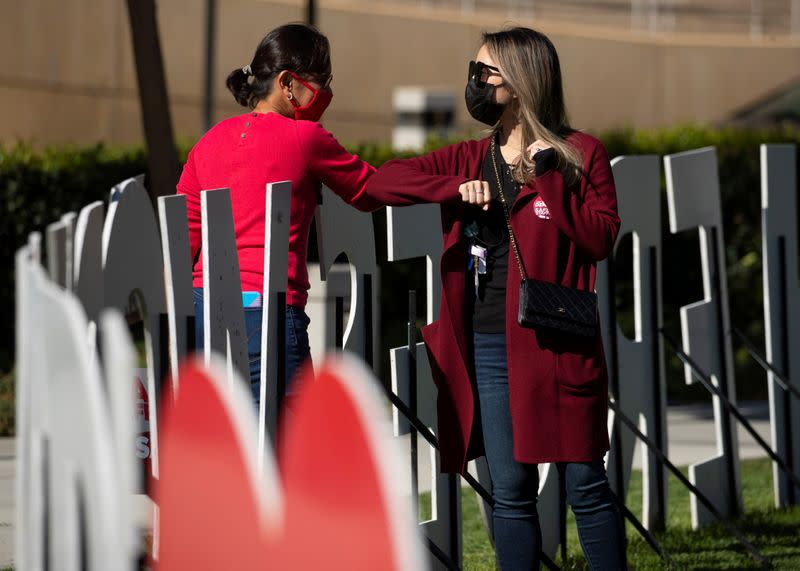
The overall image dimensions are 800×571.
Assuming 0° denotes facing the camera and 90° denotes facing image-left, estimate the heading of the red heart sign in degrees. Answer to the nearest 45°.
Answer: approximately 45°

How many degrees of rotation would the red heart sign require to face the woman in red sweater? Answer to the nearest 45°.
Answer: approximately 135° to its right

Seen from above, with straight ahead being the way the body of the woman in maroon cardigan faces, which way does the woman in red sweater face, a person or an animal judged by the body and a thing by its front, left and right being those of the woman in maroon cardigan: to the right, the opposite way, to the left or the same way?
the opposite way

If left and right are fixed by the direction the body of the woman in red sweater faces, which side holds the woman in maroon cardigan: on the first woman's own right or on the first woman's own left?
on the first woman's own right

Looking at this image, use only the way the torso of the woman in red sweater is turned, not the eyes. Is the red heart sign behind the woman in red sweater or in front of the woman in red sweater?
behind

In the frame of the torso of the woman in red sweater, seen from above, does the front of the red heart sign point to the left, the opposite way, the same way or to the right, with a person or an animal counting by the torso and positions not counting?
the opposite way

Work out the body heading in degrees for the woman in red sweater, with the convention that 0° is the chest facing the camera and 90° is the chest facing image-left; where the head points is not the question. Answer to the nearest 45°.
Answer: approximately 225°

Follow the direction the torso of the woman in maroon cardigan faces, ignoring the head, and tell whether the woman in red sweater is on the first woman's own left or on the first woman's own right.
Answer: on the first woman's own right

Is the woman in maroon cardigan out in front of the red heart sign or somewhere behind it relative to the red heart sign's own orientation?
behind
